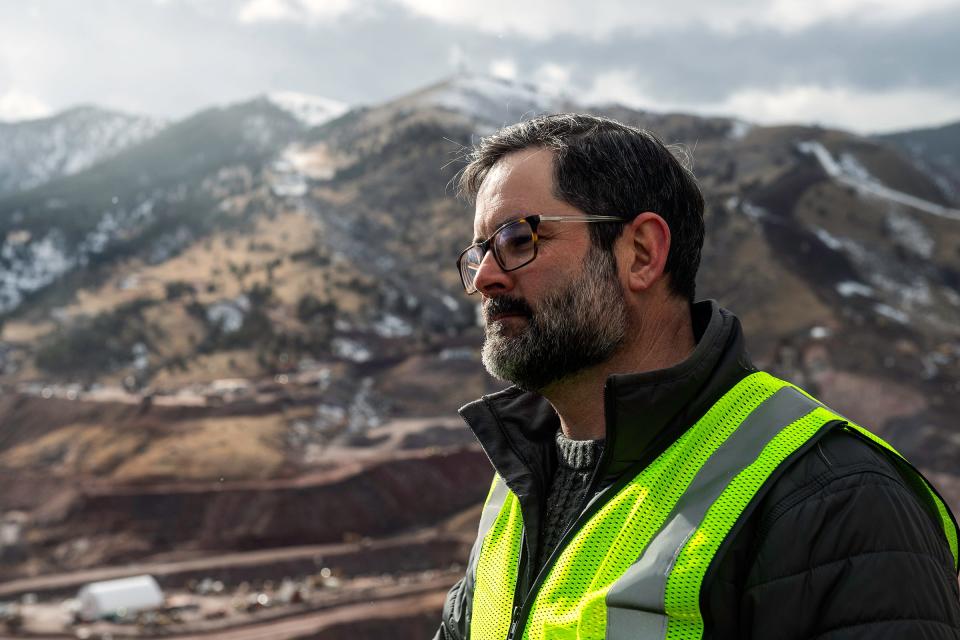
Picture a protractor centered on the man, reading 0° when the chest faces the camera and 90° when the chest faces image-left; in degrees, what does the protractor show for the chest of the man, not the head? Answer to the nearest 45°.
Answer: approximately 45°

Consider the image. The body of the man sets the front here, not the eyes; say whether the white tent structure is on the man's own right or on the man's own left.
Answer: on the man's own right

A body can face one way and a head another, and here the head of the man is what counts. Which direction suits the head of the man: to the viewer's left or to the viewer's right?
to the viewer's left
